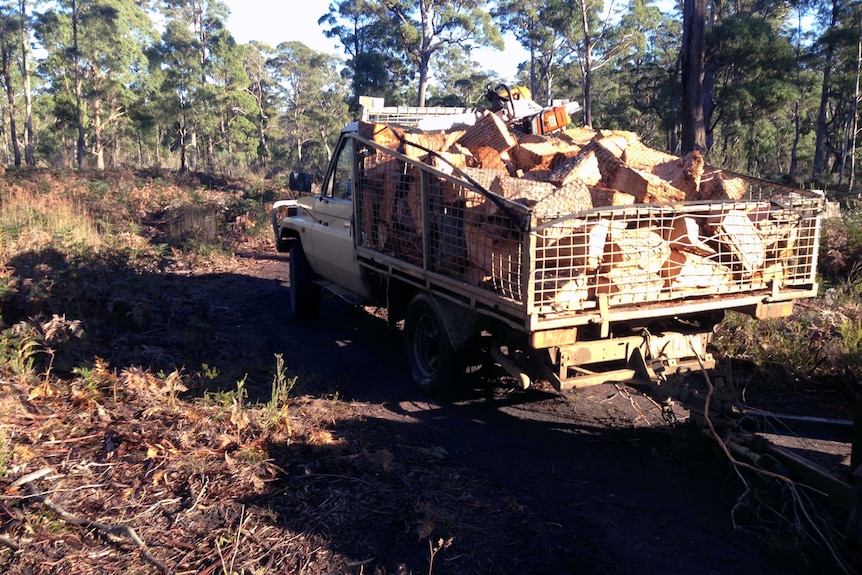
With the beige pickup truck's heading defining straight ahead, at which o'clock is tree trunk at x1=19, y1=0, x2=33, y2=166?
The tree trunk is roughly at 12 o'clock from the beige pickup truck.

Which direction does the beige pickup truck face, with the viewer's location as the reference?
facing away from the viewer and to the left of the viewer

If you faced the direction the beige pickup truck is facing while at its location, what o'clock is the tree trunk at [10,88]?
The tree trunk is roughly at 12 o'clock from the beige pickup truck.

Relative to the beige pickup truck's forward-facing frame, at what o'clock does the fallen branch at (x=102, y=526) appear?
The fallen branch is roughly at 9 o'clock from the beige pickup truck.

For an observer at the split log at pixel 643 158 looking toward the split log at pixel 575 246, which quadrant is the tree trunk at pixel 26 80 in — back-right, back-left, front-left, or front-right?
back-right

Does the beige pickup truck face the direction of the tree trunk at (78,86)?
yes

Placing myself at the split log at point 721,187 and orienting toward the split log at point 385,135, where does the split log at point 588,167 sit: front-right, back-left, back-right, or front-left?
front-left

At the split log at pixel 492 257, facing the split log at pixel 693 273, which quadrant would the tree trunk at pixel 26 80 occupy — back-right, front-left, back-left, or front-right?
back-left
